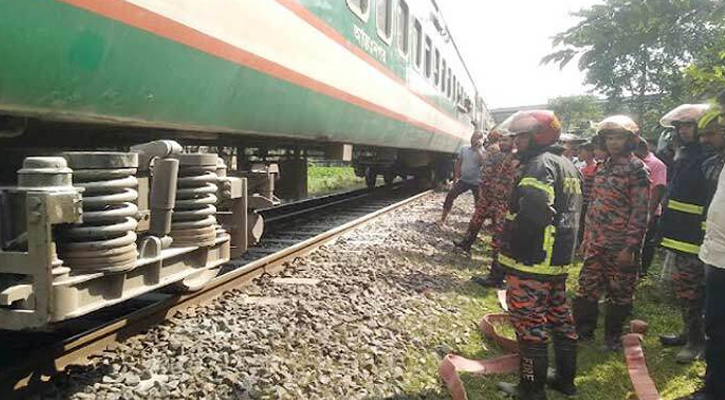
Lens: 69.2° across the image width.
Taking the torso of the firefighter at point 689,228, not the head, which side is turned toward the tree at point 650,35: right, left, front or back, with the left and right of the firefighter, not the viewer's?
right

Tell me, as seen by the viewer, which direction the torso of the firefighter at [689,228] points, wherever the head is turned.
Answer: to the viewer's left

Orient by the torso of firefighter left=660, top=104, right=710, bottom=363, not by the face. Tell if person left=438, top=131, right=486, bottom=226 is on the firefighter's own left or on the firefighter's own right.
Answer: on the firefighter's own right
